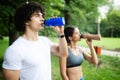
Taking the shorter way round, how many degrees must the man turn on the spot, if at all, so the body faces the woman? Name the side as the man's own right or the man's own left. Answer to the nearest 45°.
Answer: approximately 90° to the man's own left

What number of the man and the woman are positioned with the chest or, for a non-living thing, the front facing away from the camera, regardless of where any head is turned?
0

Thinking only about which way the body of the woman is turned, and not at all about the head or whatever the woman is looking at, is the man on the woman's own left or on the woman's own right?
on the woman's own right

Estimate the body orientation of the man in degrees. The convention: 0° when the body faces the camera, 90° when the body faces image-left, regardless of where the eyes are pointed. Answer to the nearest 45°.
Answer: approximately 315°
